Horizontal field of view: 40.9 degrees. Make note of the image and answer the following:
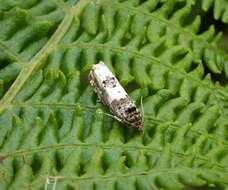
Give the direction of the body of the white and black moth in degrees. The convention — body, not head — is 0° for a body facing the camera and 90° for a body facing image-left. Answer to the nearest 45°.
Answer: approximately 315°
